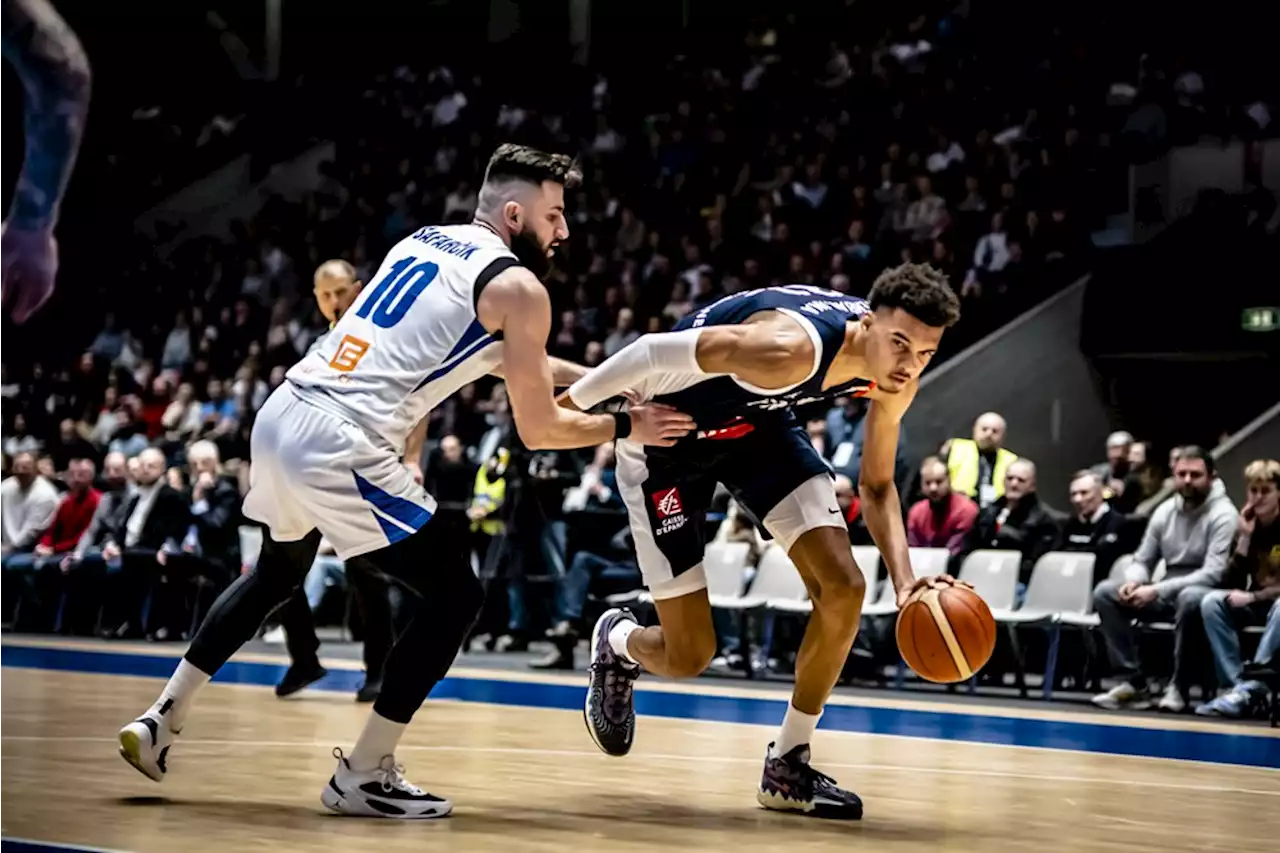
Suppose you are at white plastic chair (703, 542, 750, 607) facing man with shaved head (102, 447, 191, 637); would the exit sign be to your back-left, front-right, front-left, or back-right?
back-right

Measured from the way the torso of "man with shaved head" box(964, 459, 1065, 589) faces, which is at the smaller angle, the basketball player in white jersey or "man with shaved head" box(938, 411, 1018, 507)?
the basketball player in white jersey

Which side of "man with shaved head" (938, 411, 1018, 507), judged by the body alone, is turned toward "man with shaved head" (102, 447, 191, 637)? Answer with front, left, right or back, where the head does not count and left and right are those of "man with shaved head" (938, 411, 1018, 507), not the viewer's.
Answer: right

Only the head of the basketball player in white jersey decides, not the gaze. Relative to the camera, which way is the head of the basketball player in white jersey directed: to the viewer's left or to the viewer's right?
to the viewer's right

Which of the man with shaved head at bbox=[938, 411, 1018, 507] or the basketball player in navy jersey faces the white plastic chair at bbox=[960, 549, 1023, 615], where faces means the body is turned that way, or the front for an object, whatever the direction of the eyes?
the man with shaved head

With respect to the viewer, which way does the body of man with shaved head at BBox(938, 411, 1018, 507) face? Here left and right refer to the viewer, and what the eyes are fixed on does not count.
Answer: facing the viewer

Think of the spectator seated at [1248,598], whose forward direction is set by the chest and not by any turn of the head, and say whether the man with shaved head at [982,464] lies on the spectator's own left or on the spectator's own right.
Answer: on the spectator's own right

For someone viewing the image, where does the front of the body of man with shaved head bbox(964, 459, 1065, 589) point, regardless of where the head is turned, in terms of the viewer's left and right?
facing the viewer and to the left of the viewer

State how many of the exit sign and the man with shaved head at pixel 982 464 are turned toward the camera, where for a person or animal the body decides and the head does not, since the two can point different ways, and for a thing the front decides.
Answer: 2

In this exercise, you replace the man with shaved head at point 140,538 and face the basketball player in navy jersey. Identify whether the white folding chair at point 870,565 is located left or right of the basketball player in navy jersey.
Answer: left

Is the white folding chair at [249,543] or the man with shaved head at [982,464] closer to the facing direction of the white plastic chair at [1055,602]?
the white folding chair

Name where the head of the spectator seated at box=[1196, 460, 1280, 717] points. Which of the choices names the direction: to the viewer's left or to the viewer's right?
to the viewer's left

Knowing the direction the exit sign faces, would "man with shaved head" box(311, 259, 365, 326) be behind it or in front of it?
in front

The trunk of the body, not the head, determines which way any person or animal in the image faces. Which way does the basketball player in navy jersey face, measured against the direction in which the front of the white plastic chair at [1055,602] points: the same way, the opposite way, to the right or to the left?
to the left

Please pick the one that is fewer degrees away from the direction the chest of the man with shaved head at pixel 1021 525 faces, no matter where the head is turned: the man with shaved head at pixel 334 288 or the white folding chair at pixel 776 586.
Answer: the man with shaved head
